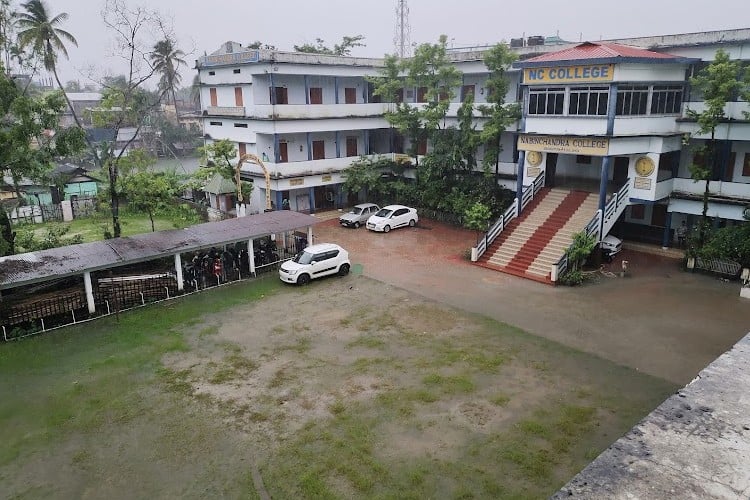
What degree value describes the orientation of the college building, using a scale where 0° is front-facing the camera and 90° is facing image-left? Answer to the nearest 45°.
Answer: approximately 45°

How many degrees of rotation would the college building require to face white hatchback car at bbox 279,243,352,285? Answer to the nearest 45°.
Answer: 0° — it already faces it

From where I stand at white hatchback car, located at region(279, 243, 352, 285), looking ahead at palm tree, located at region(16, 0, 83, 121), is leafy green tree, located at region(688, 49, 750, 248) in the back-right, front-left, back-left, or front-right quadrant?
back-right

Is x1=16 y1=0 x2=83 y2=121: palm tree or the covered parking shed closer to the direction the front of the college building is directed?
the covered parking shed

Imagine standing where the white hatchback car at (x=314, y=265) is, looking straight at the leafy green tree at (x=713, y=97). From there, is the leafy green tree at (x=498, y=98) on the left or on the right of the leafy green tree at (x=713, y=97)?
left

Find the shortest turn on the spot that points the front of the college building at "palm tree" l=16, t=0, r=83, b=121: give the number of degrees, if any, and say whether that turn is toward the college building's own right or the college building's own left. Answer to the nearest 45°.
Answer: approximately 45° to the college building's own right

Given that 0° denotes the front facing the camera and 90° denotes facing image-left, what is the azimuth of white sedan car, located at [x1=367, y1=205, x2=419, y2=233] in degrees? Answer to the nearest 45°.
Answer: approximately 45°
